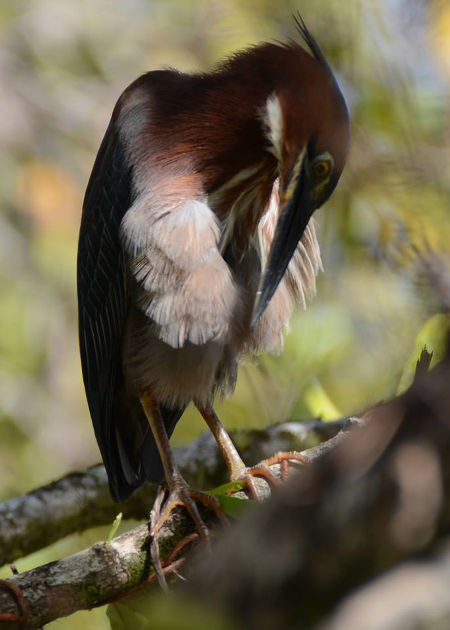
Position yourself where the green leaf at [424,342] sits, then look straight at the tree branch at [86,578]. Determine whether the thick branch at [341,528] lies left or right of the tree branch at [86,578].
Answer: left

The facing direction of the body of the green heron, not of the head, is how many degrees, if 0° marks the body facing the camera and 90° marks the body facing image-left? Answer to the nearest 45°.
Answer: approximately 315°
